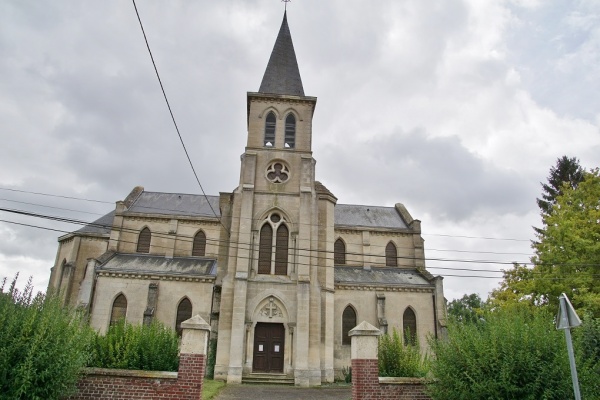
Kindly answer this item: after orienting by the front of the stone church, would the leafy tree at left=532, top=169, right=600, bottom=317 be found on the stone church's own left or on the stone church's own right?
on the stone church's own left

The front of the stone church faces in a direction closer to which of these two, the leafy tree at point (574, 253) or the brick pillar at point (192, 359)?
the brick pillar

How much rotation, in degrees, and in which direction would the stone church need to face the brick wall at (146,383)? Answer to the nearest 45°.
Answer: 0° — it already faces it

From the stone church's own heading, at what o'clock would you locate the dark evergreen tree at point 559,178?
The dark evergreen tree is roughly at 9 o'clock from the stone church.

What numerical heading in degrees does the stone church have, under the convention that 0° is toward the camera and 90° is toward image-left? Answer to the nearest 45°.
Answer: approximately 0°

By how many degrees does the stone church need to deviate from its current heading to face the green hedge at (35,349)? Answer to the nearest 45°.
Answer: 0° — it already faces it

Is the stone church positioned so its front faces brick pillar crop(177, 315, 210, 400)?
yes
